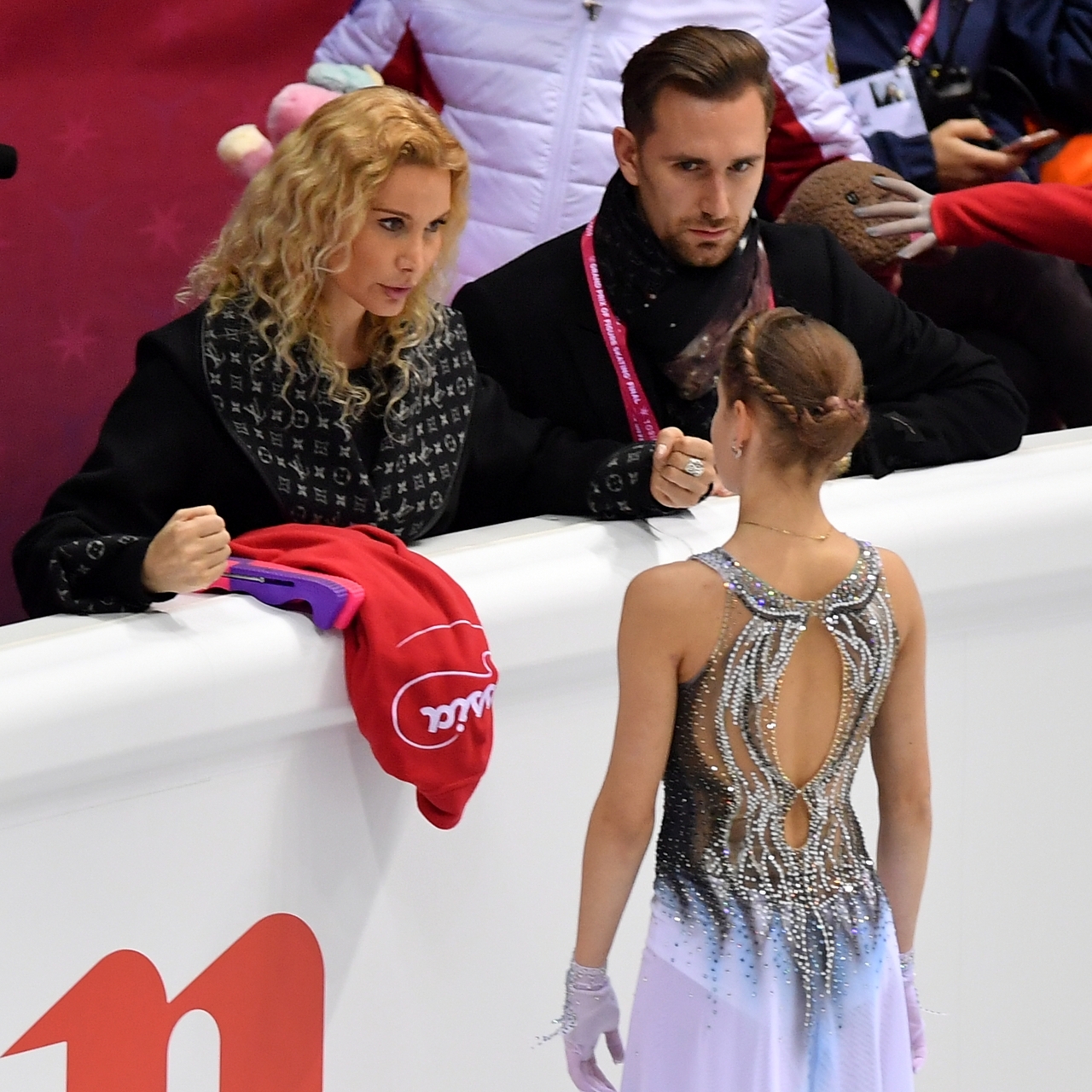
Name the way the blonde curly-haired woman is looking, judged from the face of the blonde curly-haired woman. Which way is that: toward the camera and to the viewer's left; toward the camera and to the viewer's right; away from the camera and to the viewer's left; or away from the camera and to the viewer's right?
toward the camera and to the viewer's right

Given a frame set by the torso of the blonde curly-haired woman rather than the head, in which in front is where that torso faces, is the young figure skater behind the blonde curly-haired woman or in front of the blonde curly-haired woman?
in front

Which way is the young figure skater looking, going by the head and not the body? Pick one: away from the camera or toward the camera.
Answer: away from the camera

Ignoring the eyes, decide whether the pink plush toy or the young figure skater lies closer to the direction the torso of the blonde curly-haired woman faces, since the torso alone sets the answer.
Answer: the young figure skater

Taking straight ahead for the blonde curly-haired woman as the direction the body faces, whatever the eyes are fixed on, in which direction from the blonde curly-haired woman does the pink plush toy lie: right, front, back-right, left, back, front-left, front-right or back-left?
back-left

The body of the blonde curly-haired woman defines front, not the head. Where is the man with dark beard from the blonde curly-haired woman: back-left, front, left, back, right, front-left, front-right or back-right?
left

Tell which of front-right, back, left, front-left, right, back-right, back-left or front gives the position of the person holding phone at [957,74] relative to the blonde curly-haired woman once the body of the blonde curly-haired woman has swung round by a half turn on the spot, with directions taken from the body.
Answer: right

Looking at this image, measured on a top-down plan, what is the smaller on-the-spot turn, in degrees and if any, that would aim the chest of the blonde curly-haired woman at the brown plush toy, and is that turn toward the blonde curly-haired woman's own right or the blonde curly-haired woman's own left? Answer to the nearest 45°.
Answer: approximately 90° to the blonde curly-haired woman's own left

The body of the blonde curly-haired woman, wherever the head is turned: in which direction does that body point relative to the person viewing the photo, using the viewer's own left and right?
facing the viewer and to the right of the viewer
